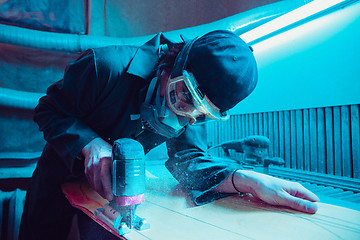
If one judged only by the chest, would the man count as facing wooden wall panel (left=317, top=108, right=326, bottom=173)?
no

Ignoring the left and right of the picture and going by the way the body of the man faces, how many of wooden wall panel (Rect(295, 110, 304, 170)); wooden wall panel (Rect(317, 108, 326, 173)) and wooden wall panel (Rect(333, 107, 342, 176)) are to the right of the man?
0

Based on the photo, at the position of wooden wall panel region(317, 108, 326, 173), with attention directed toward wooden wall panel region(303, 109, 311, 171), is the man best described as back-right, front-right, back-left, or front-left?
front-left

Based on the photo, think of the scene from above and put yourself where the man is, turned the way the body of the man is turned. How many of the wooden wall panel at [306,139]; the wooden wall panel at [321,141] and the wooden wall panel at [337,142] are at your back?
0

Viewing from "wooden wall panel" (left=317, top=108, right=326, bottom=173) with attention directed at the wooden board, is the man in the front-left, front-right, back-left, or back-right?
front-right

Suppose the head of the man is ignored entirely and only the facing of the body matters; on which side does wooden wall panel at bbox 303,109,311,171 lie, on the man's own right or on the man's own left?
on the man's own left

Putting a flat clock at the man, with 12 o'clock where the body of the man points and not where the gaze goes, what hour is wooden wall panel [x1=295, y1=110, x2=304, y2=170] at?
The wooden wall panel is roughly at 10 o'clock from the man.

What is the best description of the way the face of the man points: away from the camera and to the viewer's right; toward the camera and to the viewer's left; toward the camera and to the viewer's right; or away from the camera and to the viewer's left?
toward the camera and to the viewer's right

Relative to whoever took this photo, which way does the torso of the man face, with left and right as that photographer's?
facing the viewer and to the right of the viewer
